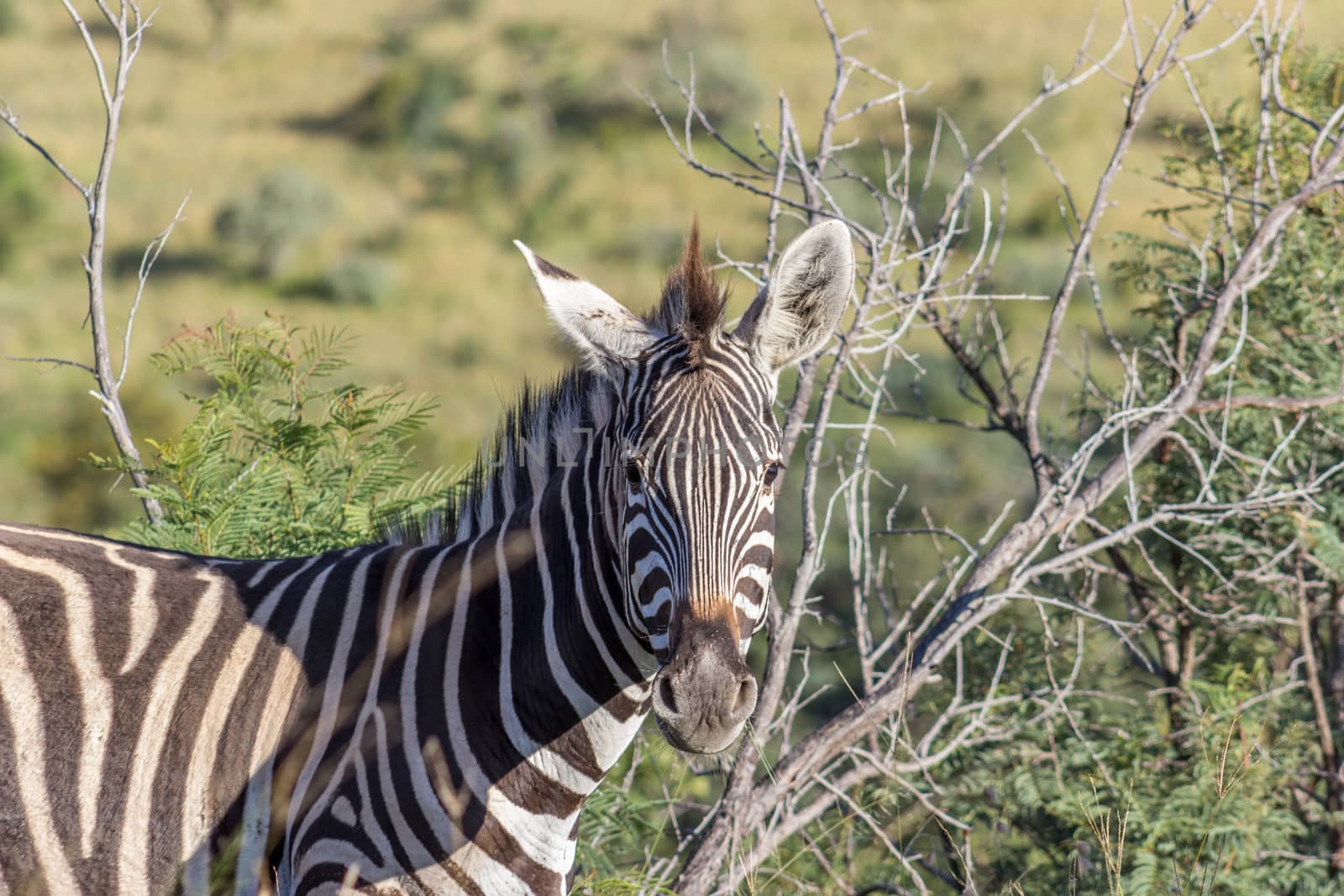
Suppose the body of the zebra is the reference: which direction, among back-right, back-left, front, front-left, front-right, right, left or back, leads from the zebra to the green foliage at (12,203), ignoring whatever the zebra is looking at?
left

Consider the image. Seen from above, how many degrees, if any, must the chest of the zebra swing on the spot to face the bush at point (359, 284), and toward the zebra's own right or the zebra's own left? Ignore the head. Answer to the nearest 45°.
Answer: approximately 90° to the zebra's own left

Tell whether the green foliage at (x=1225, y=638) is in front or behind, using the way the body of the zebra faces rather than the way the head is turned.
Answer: in front

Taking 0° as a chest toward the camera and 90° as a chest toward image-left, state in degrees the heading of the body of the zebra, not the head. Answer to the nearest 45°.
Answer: approximately 270°
